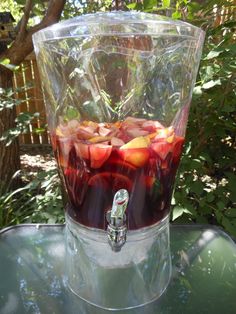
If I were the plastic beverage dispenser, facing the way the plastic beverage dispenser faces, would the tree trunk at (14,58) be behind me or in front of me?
behind

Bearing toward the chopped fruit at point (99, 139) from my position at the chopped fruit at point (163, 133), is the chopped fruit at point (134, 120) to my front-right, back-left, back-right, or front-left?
front-right

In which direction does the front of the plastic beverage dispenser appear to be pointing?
toward the camera

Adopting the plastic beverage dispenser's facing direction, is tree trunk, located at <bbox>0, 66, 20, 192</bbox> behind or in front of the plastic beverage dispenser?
behind
